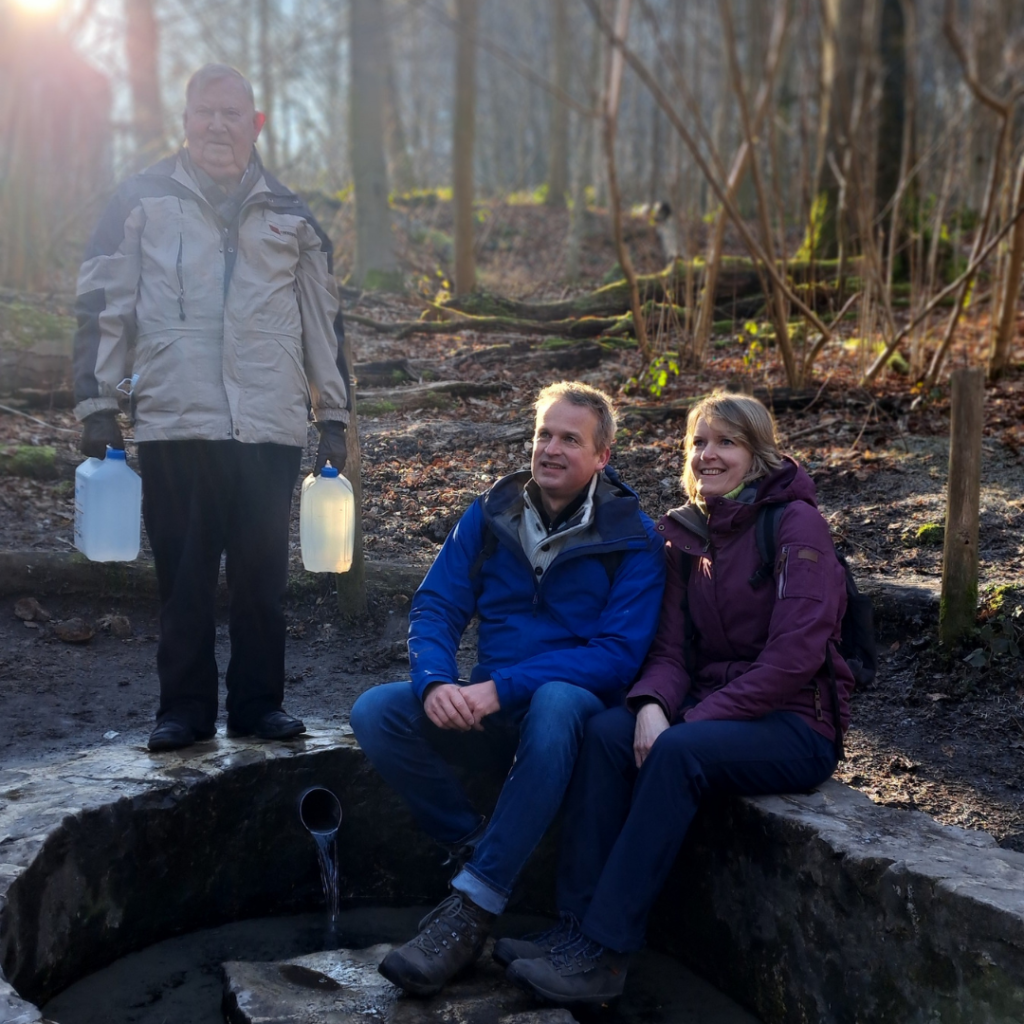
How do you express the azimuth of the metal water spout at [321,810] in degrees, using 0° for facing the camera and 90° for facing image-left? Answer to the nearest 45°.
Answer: approximately 0°

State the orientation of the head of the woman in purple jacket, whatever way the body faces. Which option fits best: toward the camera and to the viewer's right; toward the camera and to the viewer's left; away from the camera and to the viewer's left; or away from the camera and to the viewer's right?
toward the camera and to the viewer's left

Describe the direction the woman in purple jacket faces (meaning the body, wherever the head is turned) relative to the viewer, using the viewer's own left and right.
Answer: facing the viewer and to the left of the viewer

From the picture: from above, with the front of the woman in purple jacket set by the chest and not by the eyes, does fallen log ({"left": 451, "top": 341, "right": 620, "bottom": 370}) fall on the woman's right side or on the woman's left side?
on the woman's right side

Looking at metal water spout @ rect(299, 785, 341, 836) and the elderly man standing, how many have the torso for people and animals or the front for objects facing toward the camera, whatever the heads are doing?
2

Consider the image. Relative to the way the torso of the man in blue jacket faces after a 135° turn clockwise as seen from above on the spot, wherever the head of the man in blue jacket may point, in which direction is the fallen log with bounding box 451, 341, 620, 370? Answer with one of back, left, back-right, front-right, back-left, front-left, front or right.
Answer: front

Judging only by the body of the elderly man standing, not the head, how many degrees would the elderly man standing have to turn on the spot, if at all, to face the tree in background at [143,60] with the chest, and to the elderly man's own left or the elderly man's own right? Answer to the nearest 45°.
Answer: approximately 180°

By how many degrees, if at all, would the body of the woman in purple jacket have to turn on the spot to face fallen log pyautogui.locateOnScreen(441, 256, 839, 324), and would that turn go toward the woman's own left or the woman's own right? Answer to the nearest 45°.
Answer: approximately 135° to the woman's own right

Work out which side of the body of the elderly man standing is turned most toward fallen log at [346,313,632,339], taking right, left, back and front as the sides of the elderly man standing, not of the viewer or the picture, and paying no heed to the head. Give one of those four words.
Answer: back

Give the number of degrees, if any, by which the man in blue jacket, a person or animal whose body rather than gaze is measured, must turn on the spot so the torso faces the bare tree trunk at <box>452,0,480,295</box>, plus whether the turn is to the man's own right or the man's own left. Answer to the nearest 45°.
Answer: approximately 135° to the man's own right

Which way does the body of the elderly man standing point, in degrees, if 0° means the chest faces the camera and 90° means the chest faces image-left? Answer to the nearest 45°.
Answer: approximately 0°
